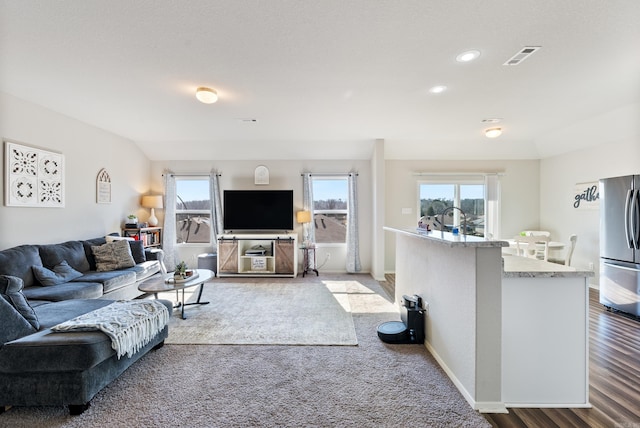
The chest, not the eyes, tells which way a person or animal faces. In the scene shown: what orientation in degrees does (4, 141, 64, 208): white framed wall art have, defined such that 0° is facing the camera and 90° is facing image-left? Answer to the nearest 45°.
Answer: approximately 315°

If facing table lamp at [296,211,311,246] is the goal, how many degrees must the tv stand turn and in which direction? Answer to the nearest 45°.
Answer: approximately 90° to its left

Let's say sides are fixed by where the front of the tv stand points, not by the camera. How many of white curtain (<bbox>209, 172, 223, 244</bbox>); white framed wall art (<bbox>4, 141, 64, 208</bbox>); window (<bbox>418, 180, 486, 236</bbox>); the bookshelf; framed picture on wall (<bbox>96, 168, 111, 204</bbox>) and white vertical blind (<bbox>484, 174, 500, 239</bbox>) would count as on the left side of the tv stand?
2

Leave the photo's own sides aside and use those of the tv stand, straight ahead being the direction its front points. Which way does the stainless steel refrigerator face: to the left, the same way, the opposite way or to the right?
to the right

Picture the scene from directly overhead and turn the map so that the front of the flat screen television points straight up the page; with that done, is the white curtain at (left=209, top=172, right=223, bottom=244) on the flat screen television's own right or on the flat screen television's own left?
on the flat screen television's own right

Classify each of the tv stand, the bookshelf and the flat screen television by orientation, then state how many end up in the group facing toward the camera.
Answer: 3

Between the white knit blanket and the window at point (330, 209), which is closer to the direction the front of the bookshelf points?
the white knit blanket

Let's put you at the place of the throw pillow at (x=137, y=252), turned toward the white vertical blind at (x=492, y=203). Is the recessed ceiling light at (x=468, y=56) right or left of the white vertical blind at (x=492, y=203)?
right

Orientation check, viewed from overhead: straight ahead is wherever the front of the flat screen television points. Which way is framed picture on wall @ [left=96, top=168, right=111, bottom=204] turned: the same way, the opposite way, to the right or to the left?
to the left

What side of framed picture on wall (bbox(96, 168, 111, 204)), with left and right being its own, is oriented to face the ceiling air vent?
front

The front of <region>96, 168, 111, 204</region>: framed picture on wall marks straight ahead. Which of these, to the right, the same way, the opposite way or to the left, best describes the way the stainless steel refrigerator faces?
the opposite way

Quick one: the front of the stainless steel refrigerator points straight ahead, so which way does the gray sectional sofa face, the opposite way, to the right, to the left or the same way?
the opposite way

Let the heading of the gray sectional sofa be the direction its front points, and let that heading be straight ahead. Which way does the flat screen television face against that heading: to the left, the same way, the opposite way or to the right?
to the right
